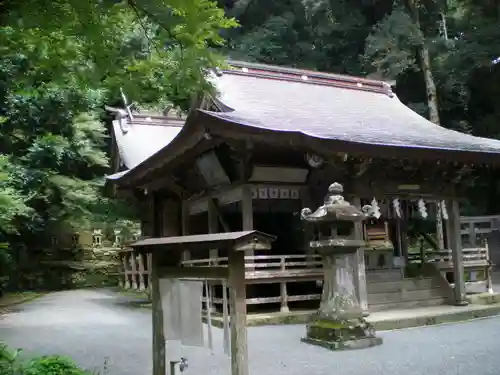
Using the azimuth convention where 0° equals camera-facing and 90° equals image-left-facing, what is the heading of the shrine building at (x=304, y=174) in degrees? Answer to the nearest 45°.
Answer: approximately 315°

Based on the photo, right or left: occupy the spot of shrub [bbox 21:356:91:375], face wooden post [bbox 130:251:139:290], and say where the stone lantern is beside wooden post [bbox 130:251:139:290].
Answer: right

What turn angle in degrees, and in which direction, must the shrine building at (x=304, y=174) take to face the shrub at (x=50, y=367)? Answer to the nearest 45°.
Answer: approximately 45° to its right

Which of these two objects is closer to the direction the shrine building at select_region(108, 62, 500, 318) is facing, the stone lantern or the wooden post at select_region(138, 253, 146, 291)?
the stone lantern

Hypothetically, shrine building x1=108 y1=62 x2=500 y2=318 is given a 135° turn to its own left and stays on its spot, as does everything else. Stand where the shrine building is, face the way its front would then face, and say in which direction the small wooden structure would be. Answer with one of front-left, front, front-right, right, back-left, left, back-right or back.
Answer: back
